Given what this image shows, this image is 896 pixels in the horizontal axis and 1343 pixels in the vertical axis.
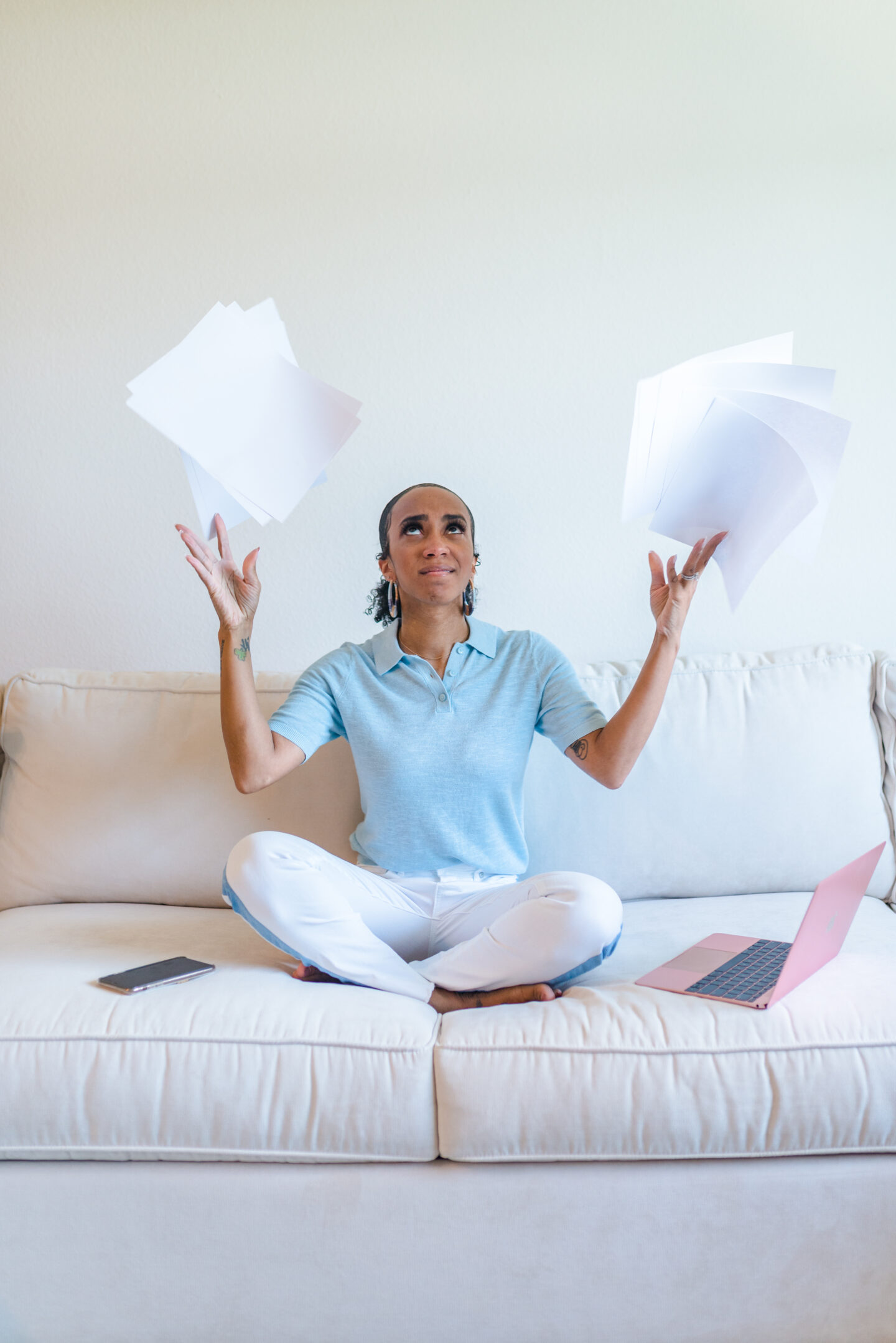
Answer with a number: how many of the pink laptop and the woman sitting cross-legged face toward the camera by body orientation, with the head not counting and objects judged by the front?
1

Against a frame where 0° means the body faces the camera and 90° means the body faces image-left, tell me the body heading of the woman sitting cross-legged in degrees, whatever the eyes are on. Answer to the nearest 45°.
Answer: approximately 0°

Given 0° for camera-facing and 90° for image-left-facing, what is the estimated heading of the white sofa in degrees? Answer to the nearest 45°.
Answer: approximately 0°

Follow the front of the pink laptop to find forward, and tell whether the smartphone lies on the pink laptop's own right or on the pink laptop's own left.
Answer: on the pink laptop's own left

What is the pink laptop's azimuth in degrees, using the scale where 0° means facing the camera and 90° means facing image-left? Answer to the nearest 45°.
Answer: approximately 135°
